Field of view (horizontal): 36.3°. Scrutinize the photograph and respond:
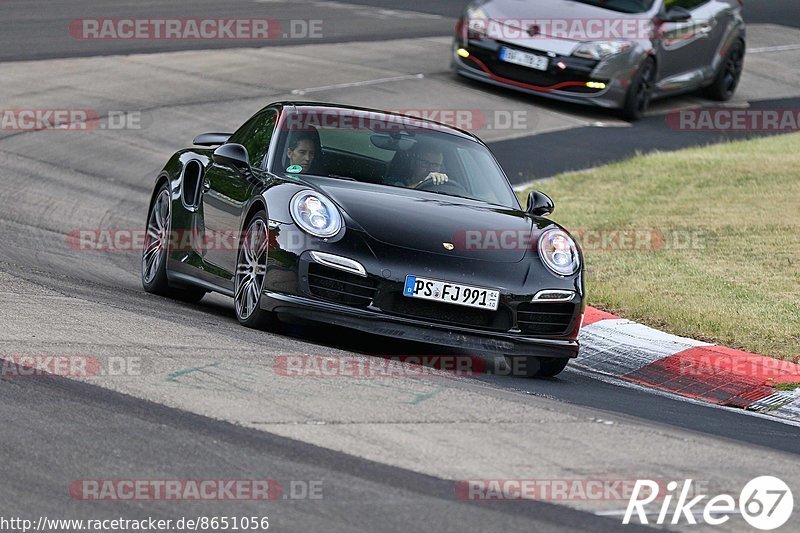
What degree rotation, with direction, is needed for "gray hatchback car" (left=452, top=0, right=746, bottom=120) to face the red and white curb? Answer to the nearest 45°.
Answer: approximately 45° to its left

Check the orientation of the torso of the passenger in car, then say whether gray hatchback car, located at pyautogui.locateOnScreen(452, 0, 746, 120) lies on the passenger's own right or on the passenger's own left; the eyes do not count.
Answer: on the passenger's own left

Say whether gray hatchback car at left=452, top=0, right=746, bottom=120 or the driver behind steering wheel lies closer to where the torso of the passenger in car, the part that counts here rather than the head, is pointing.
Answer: the driver behind steering wheel

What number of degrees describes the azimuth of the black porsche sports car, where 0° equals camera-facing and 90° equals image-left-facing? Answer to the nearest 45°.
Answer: approximately 315°

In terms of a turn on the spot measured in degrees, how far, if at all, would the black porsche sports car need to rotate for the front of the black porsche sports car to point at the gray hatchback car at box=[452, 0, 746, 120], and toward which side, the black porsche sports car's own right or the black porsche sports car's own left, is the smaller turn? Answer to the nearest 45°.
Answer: approximately 135° to the black porsche sports car's own left

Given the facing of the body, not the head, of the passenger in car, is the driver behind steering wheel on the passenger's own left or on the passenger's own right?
on the passenger's own left

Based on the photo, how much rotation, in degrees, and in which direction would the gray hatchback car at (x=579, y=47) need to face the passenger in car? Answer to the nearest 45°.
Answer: approximately 45° to its left
